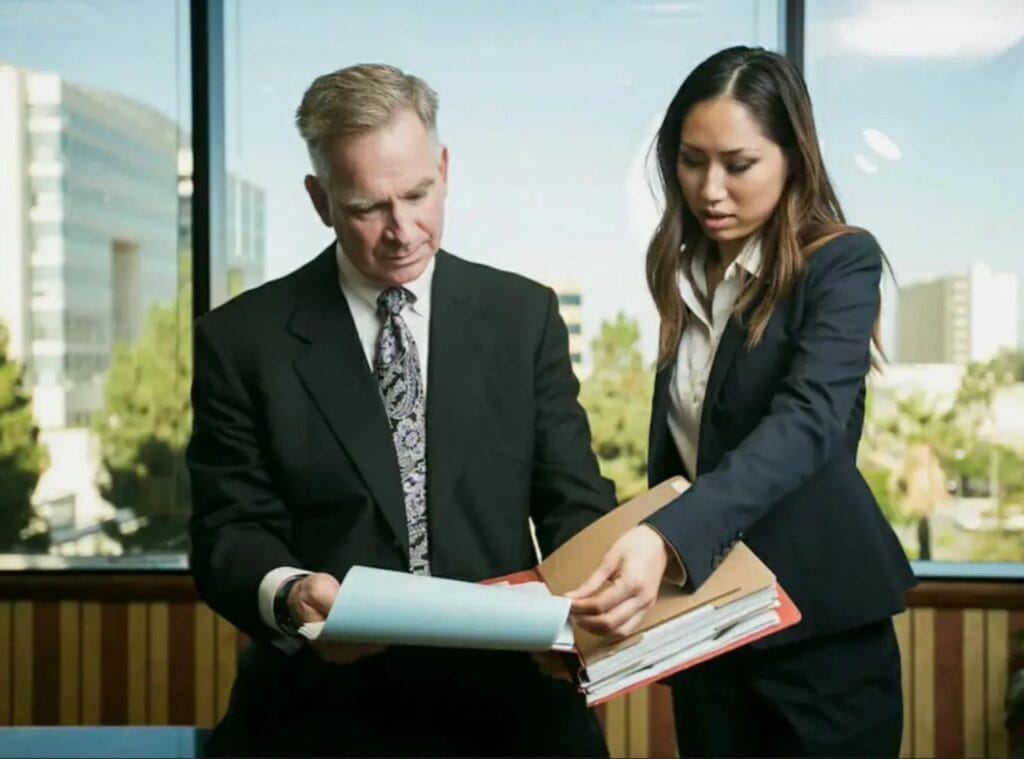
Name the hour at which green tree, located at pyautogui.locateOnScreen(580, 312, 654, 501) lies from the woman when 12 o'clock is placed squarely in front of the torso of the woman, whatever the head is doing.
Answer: The green tree is roughly at 4 o'clock from the woman.

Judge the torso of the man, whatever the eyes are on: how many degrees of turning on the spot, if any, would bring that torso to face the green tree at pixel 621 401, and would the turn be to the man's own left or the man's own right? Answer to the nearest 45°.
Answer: approximately 180°

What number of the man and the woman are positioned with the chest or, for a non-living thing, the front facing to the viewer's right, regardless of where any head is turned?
0

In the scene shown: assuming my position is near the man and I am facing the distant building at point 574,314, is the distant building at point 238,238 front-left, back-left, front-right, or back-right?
front-left

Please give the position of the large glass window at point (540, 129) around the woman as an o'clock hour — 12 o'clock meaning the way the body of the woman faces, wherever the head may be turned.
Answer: The large glass window is roughly at 4 o'clock from the woman.

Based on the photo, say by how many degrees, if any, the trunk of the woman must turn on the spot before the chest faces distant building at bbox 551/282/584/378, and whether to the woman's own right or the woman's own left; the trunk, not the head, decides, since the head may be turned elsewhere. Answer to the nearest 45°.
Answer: approximately 135° to the woman's own right

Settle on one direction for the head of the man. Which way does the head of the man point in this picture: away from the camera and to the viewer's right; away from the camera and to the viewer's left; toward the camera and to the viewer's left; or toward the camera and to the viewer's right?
toward the camera and to the viewer's right

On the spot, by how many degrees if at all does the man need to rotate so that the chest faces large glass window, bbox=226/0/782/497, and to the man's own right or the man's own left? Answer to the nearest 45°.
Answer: approximately 180°

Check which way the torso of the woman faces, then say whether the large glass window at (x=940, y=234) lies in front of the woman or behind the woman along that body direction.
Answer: behind

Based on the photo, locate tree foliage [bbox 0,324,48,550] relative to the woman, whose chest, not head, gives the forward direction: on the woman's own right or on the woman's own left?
on the woman's own right

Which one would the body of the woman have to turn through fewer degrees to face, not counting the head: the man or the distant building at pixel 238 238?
the man

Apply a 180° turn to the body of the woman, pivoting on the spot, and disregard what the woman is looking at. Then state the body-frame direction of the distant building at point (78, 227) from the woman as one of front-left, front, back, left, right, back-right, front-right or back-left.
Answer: left

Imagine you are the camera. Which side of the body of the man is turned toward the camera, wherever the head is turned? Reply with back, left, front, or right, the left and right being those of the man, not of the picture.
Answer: front

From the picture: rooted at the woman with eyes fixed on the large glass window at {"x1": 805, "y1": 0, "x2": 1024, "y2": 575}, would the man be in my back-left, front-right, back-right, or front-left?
back-left

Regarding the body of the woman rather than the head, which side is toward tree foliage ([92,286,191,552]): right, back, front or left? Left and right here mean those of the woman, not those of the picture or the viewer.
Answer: right

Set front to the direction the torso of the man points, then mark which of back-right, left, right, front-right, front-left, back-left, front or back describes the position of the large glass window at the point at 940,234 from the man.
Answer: back-left
